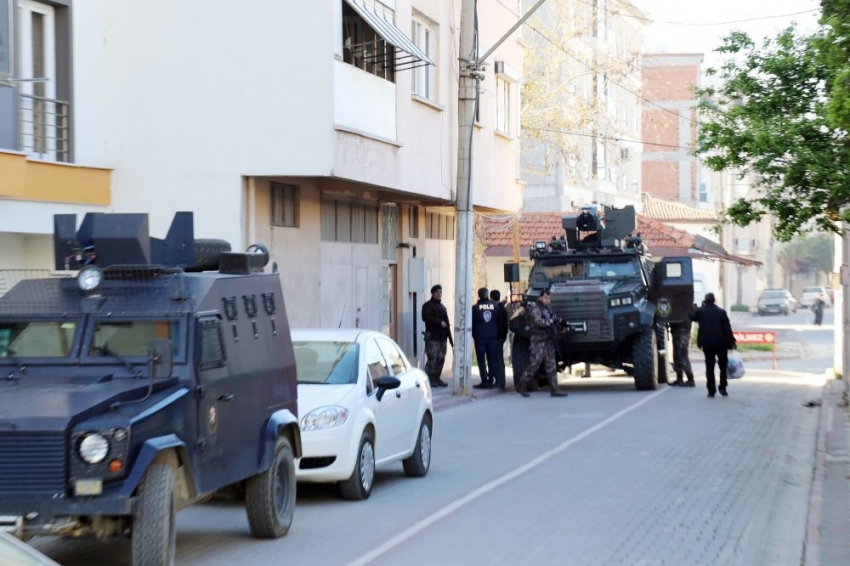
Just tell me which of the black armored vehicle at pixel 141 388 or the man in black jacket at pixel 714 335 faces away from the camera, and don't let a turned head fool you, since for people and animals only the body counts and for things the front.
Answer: the man in black jacket

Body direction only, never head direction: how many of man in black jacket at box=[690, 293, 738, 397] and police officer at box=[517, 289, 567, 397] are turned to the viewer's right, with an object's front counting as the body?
1

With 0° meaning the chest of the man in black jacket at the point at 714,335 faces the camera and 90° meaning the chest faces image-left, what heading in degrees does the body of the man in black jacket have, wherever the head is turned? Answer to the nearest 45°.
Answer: approximately 180°

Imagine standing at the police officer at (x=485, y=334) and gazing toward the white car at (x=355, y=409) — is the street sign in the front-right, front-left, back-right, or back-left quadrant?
back-left

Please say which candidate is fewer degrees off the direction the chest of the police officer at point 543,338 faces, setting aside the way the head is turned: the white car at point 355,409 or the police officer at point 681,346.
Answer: the police officer

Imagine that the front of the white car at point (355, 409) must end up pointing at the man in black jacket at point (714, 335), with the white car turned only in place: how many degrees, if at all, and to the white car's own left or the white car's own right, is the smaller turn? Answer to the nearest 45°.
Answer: approximately 180°

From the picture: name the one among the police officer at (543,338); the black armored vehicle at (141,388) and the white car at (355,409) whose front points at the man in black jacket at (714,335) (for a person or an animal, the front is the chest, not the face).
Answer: the police officer

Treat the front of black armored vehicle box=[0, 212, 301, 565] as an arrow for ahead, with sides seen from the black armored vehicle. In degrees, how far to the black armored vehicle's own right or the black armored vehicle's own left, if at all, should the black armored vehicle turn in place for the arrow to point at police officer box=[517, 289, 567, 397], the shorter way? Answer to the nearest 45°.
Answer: approximately 180°

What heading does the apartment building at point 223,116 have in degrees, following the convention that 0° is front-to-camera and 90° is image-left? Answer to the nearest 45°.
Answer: approximately 315°

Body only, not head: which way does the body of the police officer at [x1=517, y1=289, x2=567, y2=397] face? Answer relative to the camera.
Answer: to the viewer's right

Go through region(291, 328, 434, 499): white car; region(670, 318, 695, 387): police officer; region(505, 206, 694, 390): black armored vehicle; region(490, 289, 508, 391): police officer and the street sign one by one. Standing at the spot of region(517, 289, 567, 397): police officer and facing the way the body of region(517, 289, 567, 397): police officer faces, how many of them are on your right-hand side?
1

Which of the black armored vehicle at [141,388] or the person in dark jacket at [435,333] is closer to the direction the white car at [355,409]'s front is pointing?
the black armored vehicle

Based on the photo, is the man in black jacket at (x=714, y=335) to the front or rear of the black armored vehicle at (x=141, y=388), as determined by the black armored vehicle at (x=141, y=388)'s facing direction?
to the rear
